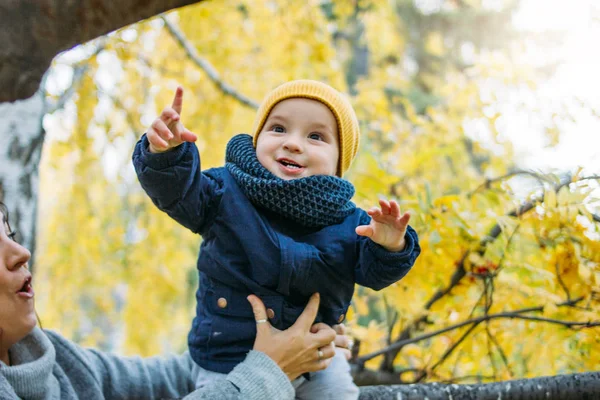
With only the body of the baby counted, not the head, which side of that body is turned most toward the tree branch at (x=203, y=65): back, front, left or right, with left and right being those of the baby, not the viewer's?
back

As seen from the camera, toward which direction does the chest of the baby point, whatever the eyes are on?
toward the camera

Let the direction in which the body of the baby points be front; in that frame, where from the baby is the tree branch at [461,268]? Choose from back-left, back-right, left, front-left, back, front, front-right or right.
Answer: back-left

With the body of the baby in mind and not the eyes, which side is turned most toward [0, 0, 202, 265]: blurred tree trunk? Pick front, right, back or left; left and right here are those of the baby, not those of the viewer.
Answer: right

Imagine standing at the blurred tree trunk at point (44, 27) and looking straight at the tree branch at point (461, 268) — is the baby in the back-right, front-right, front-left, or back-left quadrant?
front-right

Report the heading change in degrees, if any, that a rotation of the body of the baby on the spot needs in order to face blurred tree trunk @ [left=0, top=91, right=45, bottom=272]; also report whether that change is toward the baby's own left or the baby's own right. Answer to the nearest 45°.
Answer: approximately 135° to the baby's own right

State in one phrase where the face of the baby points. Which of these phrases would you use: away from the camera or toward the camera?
toward the camera

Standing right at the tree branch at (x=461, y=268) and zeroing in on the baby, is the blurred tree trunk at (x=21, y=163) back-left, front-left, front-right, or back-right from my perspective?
front-right
